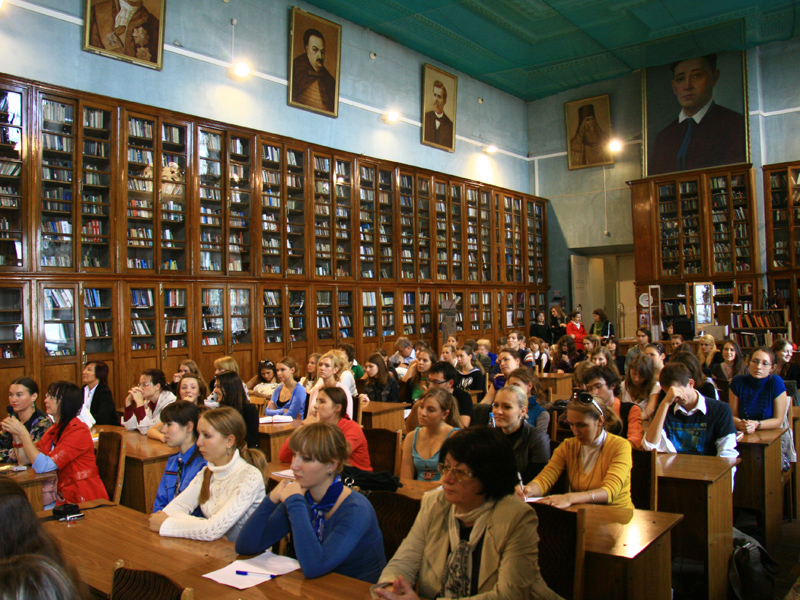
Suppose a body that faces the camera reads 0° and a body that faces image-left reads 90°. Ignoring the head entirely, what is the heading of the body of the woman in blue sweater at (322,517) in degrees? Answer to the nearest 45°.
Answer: approximately 45°

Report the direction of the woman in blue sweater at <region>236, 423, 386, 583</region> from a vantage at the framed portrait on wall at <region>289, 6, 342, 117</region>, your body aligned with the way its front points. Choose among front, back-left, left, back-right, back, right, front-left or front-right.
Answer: front-right

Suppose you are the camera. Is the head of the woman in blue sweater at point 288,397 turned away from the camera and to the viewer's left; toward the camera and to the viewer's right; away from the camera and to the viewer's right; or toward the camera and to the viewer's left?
toward the camera and to the viewer's left

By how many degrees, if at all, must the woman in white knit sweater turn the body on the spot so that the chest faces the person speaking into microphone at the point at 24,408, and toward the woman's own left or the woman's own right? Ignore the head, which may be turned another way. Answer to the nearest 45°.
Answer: approximately 90° to the woman's own right

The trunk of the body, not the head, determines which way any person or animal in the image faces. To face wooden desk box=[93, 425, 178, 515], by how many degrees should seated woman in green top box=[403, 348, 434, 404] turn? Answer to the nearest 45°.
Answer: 0° — they already face it

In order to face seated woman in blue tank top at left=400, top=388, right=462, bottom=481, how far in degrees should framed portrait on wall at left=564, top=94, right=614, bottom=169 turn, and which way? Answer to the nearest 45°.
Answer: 0° — it already faces them

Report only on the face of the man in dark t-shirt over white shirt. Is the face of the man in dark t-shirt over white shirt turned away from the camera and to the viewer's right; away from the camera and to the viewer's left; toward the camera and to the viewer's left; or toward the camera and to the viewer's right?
toward the camera and to the viewer's left

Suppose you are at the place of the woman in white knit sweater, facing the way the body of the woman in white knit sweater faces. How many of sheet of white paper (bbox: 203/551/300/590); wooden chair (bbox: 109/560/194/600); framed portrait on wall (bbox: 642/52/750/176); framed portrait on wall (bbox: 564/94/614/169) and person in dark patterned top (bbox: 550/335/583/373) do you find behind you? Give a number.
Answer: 3

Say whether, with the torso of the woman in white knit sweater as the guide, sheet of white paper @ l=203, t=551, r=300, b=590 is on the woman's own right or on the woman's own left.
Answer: on the woman's own left

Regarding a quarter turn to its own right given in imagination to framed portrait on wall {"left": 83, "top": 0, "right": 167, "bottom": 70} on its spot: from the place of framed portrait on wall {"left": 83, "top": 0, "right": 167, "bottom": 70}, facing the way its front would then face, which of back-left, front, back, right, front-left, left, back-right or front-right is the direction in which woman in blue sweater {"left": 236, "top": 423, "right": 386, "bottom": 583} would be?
front-left

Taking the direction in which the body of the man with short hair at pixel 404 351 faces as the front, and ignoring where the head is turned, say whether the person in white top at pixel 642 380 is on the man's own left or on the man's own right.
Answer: on the man's own left

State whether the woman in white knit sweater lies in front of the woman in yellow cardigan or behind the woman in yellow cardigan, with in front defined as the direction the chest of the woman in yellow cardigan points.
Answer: in front
